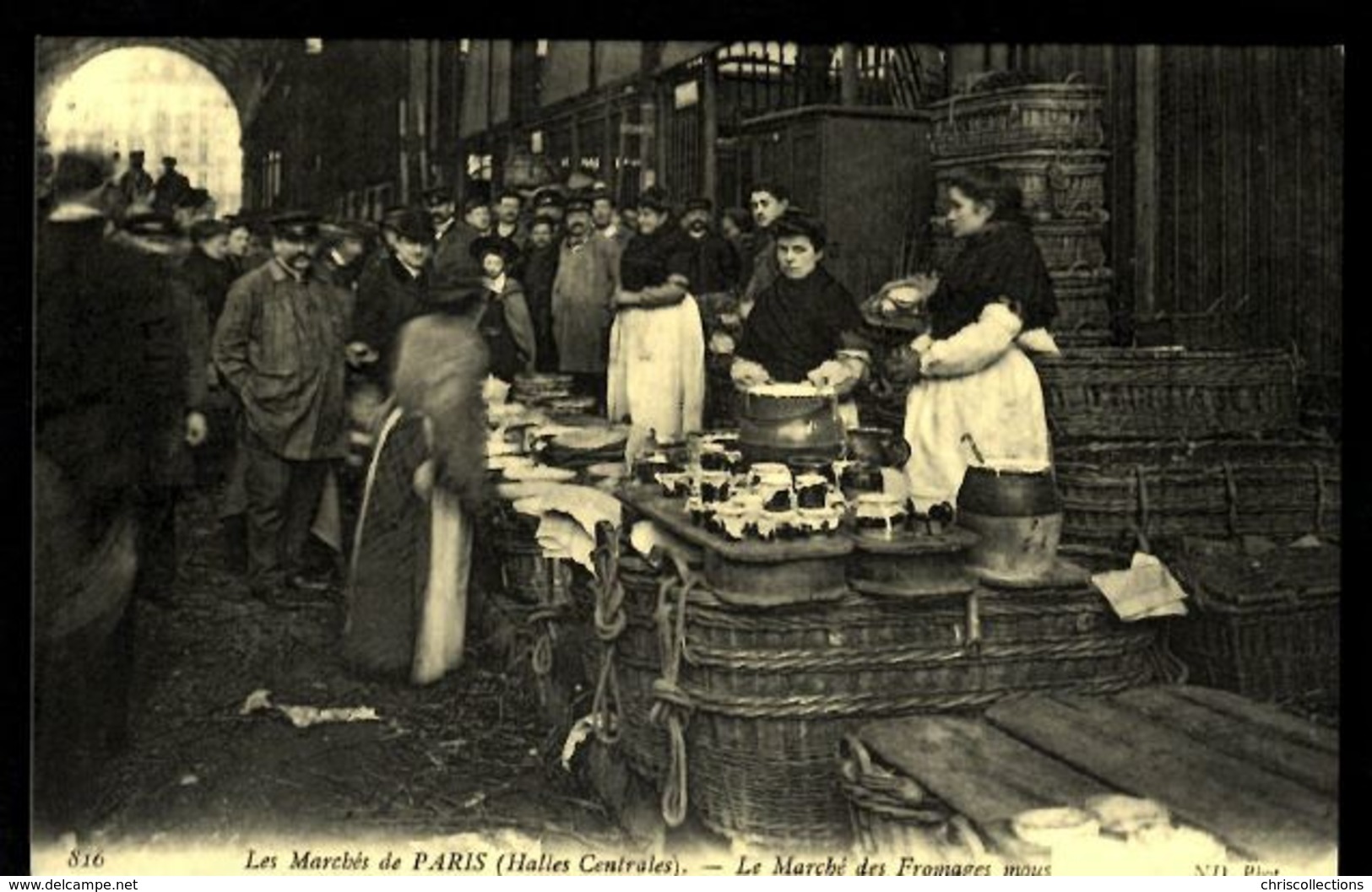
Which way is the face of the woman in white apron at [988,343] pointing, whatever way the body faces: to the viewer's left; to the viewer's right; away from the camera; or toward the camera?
to the viewer's left

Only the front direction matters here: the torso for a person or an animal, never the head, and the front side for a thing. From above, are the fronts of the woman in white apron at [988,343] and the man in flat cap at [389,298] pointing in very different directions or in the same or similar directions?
very different directions

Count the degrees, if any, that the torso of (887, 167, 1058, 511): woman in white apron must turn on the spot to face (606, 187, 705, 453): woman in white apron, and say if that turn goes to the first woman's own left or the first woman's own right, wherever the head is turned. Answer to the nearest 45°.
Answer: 0° — they already face them

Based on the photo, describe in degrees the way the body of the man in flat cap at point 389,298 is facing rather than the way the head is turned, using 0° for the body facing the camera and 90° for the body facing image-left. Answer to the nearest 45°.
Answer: approximately 315°

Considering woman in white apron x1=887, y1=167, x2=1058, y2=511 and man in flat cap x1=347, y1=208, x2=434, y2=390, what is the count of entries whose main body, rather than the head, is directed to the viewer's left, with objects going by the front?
1

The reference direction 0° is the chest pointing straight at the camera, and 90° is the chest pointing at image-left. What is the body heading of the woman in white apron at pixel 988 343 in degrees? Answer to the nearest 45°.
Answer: approximately 90°
